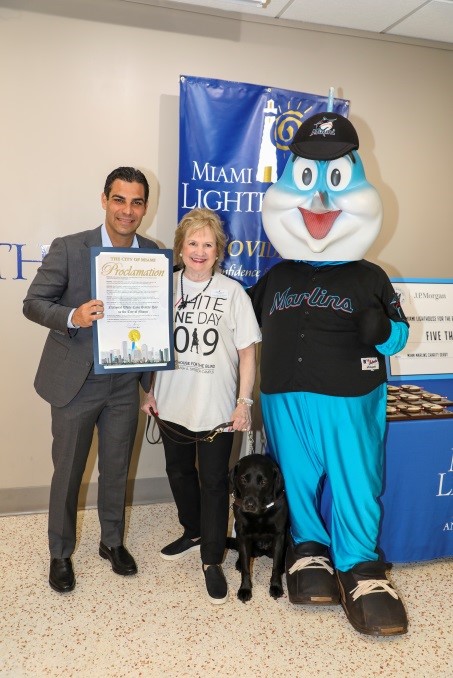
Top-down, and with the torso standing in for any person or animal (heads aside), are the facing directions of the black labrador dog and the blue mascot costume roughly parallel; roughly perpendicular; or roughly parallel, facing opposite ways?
roughly parallel

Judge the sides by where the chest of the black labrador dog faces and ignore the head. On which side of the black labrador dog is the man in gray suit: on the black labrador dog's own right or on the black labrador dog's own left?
on the black labrador dog's own right

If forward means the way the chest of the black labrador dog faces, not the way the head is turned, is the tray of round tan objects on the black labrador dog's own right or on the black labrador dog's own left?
on the black labrador dog's own left

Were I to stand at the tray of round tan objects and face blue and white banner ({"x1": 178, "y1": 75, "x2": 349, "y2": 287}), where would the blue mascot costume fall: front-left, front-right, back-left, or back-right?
front-left

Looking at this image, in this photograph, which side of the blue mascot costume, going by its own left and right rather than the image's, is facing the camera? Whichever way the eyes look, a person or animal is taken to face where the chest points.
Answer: front

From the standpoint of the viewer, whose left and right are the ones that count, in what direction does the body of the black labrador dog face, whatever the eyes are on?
facing the viewer

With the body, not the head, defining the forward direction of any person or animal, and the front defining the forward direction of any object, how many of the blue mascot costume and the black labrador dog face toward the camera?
2

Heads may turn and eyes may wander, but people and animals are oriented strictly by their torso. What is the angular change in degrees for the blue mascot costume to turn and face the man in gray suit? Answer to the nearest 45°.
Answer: approximately 90° to its right

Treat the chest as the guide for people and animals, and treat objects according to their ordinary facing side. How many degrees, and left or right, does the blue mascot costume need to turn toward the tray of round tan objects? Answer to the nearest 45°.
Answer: approximately 135° to its left
